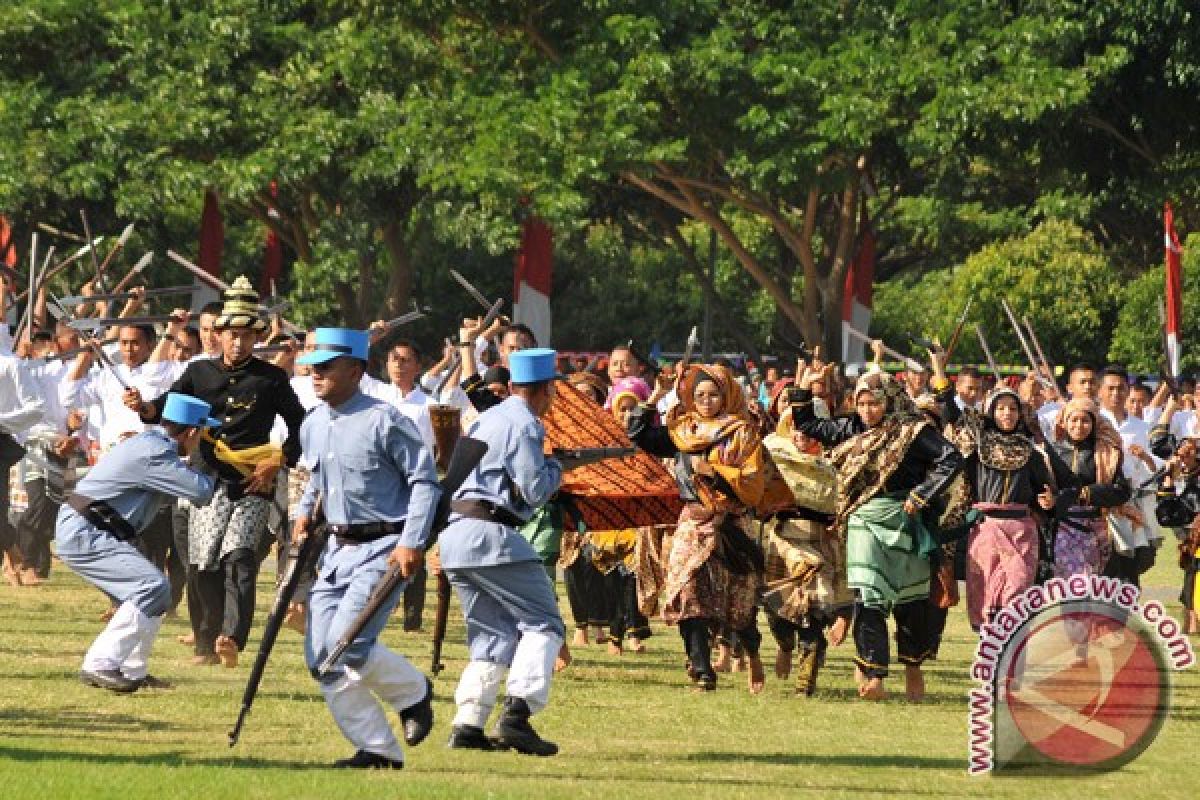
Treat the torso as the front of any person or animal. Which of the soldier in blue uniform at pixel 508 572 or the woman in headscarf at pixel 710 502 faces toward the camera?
the woman in headscarf

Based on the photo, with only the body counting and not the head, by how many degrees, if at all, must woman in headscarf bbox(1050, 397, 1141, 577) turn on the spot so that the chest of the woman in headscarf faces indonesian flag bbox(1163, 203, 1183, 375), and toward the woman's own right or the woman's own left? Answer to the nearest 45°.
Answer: approximately 180°

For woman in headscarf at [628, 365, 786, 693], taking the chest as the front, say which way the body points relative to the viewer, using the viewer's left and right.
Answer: facing the viewer

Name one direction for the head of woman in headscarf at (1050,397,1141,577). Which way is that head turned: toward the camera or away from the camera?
toward the camera

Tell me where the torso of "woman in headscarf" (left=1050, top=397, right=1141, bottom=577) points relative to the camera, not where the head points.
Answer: toward the camera

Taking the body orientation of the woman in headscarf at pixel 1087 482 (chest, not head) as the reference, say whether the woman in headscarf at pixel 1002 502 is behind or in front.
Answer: in front

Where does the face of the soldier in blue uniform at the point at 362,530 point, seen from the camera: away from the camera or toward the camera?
toward the camera
